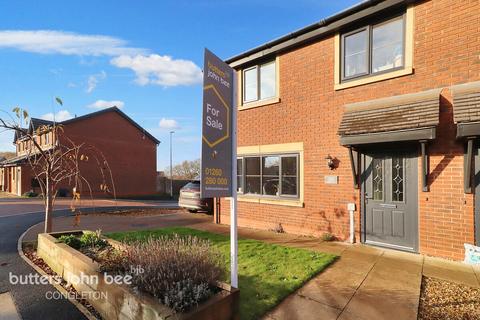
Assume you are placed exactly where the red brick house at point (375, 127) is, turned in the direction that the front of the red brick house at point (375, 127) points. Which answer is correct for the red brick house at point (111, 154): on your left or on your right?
on your right

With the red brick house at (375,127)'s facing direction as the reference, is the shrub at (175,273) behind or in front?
in front

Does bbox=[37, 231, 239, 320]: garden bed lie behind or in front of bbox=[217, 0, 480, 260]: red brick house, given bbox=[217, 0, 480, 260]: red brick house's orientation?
in front

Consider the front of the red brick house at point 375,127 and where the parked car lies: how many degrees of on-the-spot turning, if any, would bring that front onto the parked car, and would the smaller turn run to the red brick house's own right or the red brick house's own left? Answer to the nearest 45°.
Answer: approximately 90° to the red brick house's own right

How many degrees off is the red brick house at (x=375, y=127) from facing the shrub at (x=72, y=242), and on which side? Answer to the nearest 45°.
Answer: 0° — it already faces it

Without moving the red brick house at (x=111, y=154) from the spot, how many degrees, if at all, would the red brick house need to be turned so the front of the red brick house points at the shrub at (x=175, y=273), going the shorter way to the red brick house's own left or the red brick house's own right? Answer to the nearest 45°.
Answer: approximately 45° to the red brick house's own left

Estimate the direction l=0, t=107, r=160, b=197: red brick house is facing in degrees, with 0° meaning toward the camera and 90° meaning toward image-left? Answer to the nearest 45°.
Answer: approximately 45°

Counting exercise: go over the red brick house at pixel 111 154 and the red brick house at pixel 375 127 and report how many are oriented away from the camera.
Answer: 0

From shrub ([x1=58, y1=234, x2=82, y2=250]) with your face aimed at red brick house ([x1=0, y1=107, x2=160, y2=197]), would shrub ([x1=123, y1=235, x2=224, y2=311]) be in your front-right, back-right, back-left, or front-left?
back-right

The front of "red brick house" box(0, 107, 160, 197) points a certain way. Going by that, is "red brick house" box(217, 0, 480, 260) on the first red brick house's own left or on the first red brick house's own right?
on the first red brick house's own left
